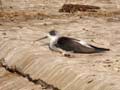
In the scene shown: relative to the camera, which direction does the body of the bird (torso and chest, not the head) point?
to the viewer's left
